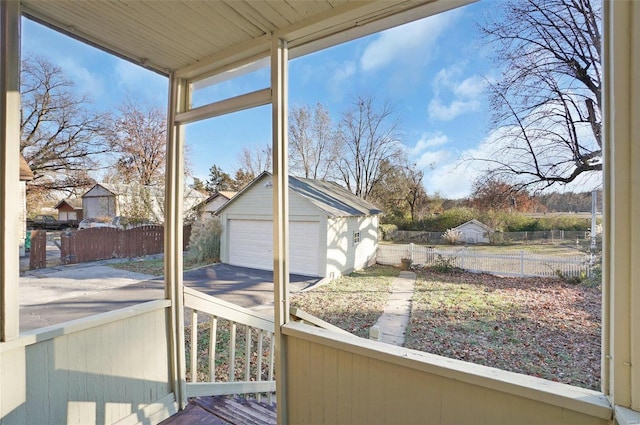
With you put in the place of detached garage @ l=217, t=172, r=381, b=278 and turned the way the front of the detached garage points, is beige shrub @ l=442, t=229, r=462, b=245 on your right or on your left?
on your left

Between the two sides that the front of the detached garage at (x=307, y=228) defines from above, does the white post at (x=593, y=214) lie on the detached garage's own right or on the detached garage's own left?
on the detached garage's own left

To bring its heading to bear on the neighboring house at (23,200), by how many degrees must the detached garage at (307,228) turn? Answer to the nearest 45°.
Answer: approximately 45° to its right

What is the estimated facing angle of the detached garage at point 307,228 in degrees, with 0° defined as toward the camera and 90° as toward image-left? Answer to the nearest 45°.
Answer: approximately 45°

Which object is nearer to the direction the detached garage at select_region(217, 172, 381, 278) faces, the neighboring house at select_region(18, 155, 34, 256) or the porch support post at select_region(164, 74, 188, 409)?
the porch support post

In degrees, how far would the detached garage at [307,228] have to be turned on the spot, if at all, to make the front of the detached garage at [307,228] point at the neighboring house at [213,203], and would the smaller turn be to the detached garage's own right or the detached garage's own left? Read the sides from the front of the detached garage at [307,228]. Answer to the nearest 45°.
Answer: approximately 90° to the detached garage's own right

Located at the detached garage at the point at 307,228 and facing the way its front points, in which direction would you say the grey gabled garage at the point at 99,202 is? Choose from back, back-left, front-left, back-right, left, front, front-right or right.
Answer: front-right

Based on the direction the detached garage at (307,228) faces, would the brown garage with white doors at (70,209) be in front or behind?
in front

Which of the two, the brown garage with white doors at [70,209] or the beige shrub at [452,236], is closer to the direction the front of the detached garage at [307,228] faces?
the brown garage with white doors

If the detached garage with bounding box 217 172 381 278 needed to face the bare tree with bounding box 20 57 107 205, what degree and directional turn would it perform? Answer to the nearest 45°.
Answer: approximately 45° to its right
